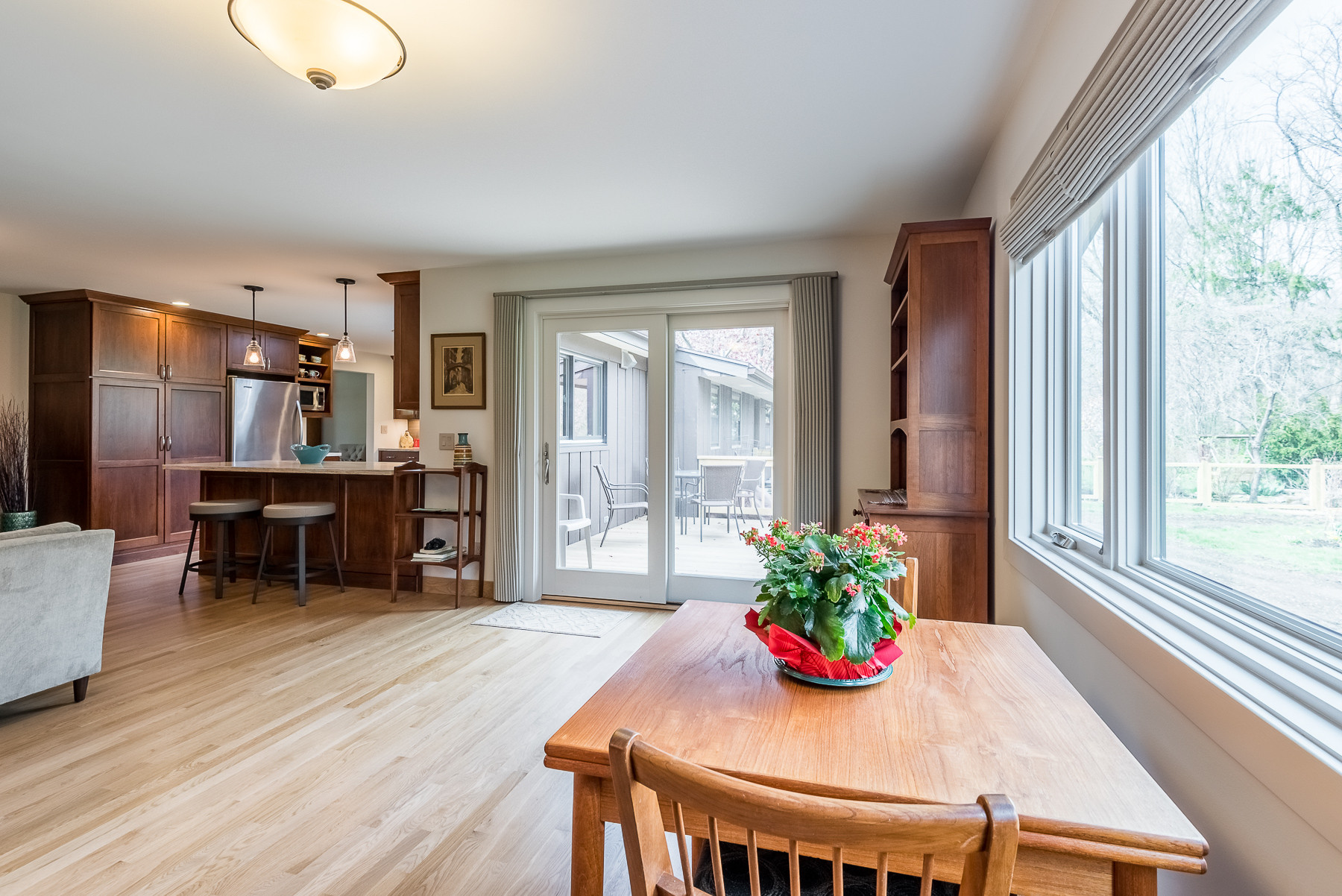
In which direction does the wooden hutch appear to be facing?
to the viewer's left

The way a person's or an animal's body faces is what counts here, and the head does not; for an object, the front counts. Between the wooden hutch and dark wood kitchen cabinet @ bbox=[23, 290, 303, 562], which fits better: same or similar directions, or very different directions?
very different directions

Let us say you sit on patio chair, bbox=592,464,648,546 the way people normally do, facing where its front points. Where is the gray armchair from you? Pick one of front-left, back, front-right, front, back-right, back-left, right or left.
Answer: back-right

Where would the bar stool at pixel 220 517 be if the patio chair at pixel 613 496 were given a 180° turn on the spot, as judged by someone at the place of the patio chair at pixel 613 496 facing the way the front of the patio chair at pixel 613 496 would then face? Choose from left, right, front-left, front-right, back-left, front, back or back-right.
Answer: front

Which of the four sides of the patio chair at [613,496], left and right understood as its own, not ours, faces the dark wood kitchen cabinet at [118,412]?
back

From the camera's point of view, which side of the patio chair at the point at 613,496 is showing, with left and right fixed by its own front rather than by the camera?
right

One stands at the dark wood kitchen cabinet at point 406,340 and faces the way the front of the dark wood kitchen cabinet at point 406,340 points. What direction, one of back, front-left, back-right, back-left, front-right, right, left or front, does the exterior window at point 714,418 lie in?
back-left
